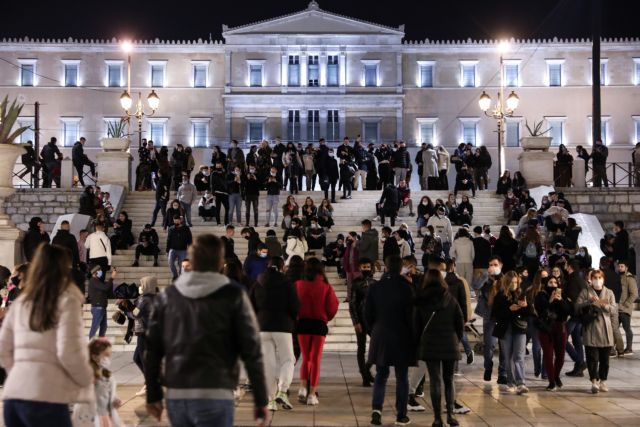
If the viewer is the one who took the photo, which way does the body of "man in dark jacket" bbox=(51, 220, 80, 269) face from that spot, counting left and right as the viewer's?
facing the viewer and to the right of the viewer

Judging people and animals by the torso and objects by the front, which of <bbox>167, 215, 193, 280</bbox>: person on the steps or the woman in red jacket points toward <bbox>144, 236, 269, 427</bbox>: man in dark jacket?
the person on the steps

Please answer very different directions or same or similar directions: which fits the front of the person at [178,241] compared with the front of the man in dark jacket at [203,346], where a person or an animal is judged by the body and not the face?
very different directions

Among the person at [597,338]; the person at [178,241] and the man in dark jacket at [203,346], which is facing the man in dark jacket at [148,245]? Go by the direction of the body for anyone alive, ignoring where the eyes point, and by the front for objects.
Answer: the man in dark jacket at [203,346]

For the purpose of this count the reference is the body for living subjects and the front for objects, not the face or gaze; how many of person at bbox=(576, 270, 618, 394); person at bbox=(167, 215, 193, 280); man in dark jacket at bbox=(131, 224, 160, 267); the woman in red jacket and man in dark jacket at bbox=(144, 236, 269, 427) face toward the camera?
3

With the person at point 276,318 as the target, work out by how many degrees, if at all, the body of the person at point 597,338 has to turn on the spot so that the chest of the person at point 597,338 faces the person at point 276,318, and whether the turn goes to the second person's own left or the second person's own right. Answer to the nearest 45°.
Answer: approximately 45° to the second person's own right

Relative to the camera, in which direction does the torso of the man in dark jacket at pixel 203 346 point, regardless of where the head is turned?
away from the camera

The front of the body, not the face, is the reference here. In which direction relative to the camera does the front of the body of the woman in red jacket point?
away from the camera

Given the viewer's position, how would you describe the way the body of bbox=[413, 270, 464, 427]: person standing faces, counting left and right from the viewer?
facing away from the viewer

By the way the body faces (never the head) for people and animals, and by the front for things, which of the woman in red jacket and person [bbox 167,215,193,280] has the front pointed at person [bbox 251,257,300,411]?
person [bbox 167,215,193,280]

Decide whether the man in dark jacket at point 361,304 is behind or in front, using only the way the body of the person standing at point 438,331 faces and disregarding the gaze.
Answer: in front

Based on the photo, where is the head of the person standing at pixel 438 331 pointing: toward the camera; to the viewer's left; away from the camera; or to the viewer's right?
away from the camera
